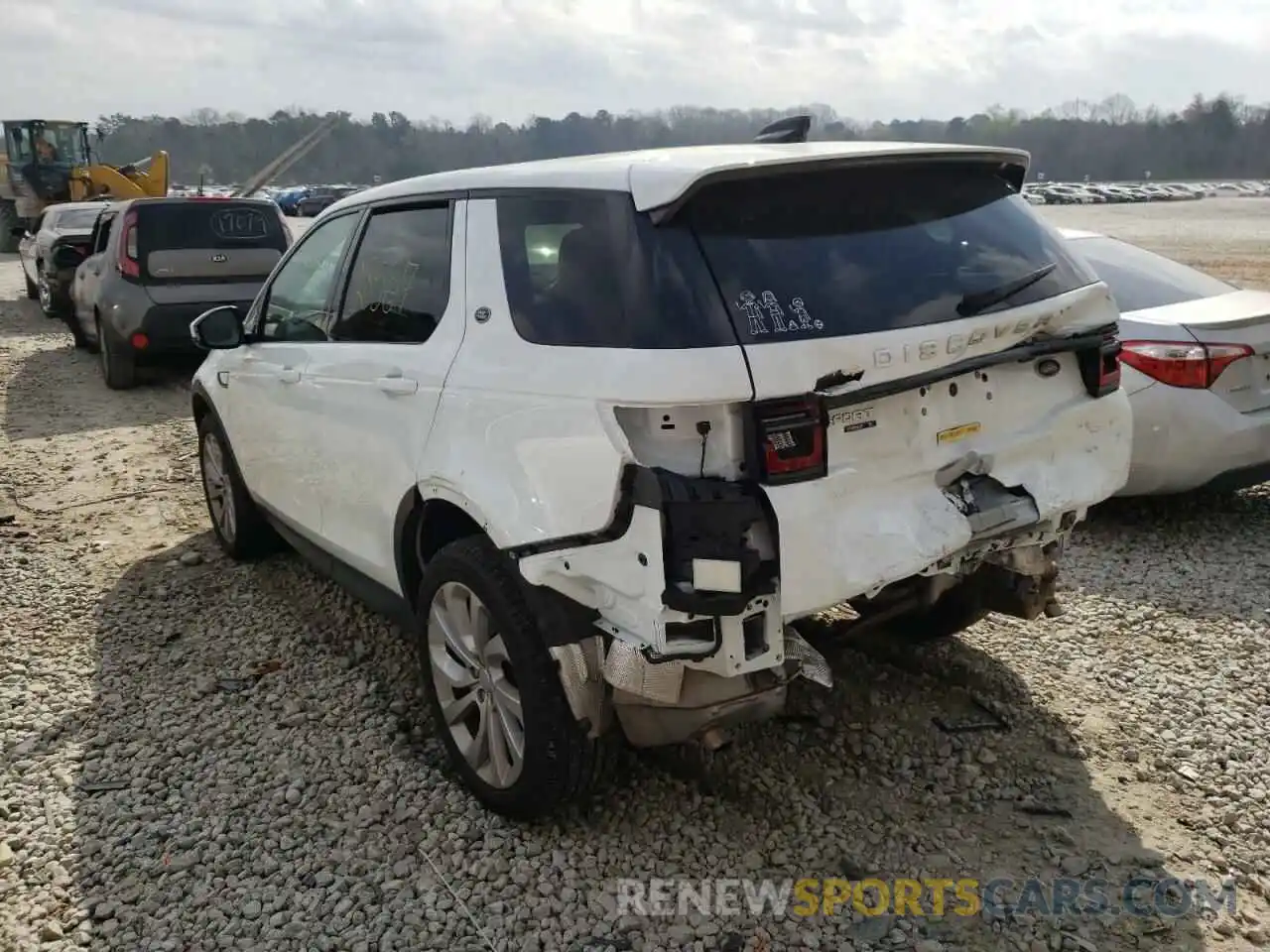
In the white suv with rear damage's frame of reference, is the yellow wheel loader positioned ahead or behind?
ahead

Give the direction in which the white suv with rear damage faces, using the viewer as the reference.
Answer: facing away from the viewer and to the left of the viewer

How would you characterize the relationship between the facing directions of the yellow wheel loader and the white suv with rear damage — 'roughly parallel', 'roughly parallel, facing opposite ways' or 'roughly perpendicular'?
roughly perpendicular

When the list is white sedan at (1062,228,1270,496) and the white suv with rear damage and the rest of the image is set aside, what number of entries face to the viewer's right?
0

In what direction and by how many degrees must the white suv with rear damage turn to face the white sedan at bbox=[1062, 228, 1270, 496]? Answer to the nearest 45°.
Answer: approximately 90° to its right

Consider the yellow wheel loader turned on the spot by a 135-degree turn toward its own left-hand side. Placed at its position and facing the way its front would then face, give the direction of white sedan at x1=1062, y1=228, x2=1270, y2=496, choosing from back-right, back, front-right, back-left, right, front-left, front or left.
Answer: back-left

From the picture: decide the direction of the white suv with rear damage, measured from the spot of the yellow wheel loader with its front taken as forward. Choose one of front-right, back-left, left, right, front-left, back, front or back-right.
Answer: right

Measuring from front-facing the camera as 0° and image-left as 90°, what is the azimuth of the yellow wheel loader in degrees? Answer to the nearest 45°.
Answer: approximately 270°

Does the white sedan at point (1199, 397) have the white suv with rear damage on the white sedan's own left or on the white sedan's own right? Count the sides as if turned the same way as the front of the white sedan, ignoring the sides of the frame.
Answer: on the white sedan's own left

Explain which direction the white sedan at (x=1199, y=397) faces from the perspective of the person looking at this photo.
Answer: facing away from the viewer and to the left of the viewer
